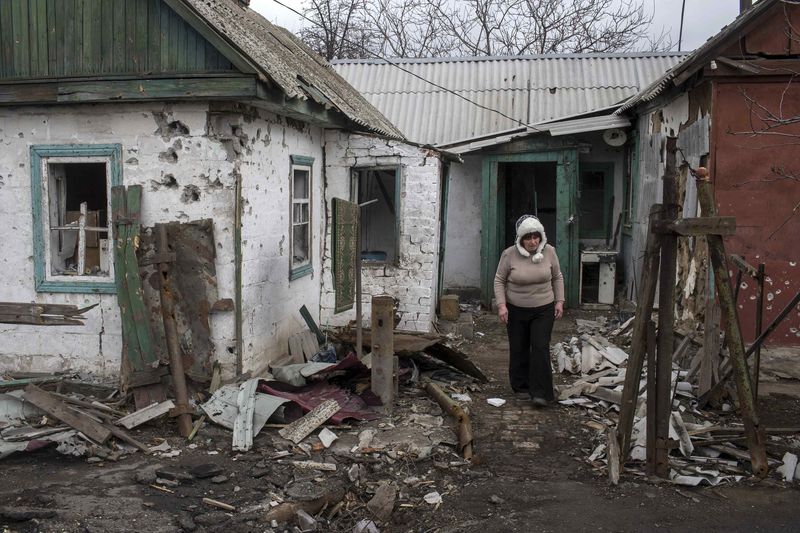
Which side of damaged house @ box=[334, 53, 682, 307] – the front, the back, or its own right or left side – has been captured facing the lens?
front

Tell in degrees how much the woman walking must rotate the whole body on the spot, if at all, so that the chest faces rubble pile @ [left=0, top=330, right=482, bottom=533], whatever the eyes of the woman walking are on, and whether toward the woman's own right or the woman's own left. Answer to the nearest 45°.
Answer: approximately 45° to the woman's own right

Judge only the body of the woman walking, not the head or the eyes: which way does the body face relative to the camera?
toward the camera

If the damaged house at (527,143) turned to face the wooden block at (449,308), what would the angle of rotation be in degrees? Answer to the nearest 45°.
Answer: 0° — it already faces it

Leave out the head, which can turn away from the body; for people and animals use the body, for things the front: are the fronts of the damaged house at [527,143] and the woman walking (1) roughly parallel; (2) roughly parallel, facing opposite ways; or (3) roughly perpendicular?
roughly parallel

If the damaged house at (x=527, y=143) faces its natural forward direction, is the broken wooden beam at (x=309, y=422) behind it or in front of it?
in front

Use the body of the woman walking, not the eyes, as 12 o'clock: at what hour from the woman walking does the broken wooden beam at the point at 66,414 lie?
The broken wooden beam is roughly at 2 o'clock from the woman walking.

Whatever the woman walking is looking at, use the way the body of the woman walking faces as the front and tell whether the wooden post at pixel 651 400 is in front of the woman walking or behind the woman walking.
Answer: in front

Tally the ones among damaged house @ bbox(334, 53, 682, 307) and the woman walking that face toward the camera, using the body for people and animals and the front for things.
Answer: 2

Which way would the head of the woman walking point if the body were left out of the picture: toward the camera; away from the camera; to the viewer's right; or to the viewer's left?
toward the camera

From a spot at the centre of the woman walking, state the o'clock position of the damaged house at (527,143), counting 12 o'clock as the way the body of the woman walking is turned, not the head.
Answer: The damaged house is roughly at 6 o'clock from the woman walking.

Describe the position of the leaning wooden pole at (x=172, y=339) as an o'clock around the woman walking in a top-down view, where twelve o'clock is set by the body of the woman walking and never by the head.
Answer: The leaning wooden pole is roughly at 2 o'clock from the woman walking.

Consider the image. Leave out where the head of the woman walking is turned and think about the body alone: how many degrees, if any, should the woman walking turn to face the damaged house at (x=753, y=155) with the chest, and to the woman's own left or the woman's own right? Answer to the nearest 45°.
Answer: approximately 135° to the woman's own left

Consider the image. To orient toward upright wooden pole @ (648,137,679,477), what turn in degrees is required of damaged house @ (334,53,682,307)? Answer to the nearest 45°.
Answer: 0° — it already faces it
